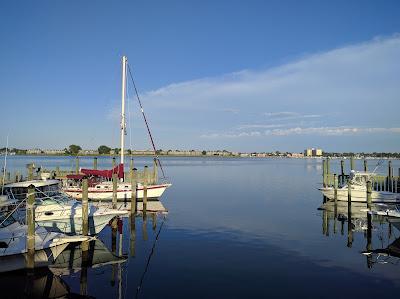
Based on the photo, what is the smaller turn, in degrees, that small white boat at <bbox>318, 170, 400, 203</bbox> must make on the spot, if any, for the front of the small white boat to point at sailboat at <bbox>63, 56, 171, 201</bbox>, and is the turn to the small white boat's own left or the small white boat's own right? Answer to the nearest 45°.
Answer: approximately 45° to the small white boat's own left

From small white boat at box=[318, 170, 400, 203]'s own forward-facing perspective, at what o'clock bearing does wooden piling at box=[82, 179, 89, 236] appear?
The wooden piling is roughly at 10 o'clock from the small white boat.

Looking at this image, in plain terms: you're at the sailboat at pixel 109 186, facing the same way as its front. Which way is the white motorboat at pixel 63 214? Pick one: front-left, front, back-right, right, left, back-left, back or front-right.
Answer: right

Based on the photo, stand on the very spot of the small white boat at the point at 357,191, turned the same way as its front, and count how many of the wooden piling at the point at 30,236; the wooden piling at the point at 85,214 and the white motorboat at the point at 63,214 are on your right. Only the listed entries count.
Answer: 0

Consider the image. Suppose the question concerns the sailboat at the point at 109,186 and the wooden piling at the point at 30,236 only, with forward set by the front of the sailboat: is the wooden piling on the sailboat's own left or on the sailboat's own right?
on the sailboat's own right

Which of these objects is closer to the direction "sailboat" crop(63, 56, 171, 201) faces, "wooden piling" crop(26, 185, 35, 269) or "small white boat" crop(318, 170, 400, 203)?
the small white boat

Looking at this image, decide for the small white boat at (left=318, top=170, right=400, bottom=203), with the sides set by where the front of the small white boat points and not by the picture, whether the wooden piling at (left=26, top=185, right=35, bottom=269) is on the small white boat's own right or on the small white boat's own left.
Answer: on the small white boat's own left

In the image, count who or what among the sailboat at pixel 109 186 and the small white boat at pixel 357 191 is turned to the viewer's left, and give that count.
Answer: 1

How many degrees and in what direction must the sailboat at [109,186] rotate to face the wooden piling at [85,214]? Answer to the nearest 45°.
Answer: approximately 90° to its right

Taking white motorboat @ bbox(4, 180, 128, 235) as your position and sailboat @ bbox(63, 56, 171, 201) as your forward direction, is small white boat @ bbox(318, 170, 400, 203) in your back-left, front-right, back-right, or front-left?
front-right

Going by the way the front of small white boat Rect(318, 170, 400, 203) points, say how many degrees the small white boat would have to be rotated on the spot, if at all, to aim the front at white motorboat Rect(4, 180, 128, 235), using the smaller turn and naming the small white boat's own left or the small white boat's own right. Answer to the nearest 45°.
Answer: approximately 45° to the small white boat's own left

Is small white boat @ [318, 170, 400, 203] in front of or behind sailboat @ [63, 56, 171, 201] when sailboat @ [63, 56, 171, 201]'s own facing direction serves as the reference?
in front

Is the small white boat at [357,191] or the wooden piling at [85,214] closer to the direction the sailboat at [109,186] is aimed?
the small white boat

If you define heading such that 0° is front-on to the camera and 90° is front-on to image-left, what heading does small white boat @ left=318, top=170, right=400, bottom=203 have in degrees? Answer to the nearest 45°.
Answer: approximately 90°

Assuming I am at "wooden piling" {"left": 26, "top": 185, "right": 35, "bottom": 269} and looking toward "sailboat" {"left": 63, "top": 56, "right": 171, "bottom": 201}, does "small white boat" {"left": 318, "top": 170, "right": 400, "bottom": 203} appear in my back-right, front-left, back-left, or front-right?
front-right

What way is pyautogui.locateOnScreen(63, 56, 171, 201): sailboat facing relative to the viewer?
to the viewer's right
